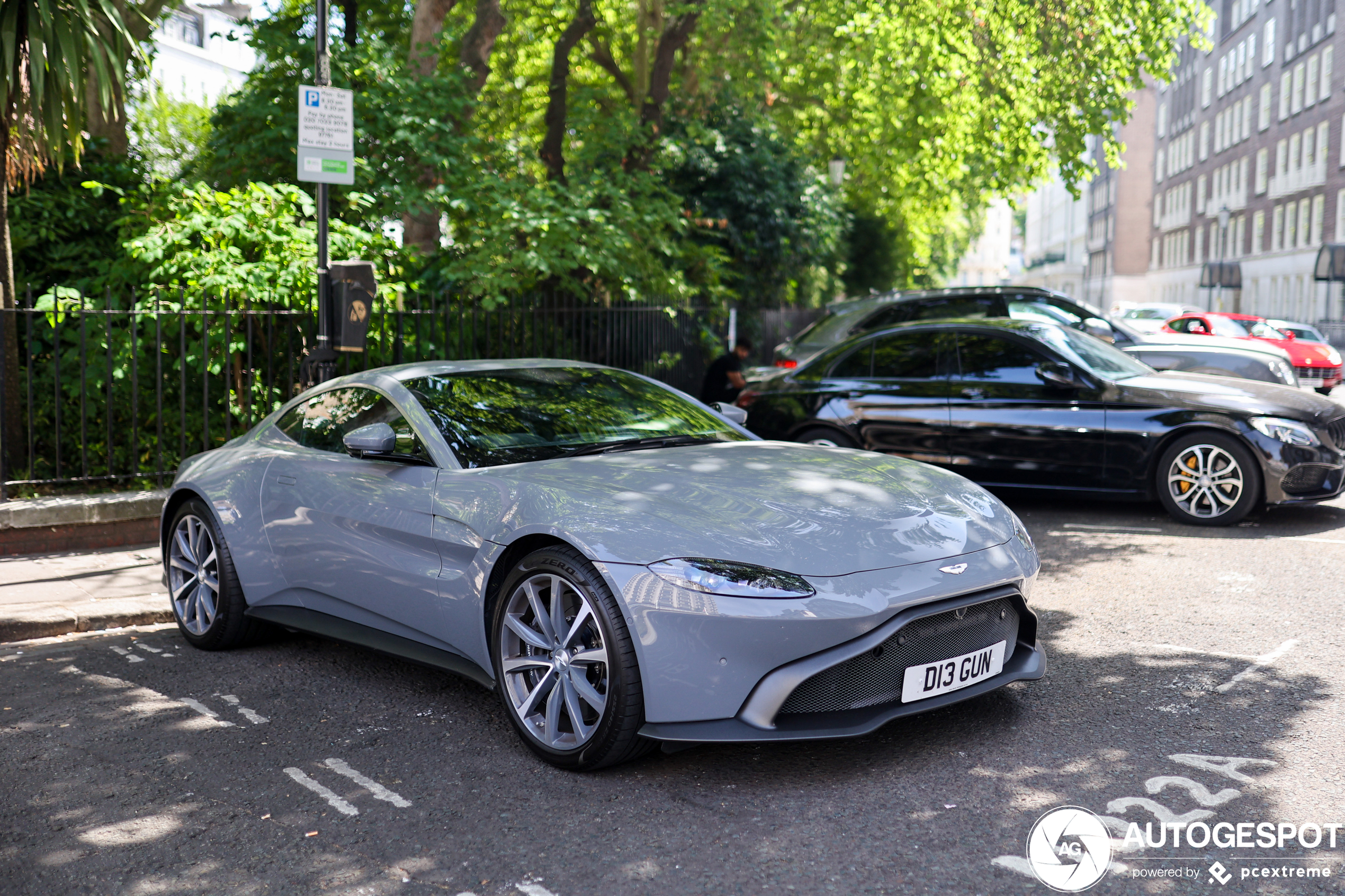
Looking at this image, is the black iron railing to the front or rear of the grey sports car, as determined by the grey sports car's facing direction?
to the rear

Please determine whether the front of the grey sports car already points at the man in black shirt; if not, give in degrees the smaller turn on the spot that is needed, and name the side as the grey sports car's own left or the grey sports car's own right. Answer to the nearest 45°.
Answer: approximately 135° to the grey sports car's own left

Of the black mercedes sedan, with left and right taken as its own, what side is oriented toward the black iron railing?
back

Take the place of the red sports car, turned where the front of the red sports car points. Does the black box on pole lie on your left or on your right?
on your right

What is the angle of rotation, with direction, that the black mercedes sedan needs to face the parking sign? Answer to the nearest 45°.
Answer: approximately 135° to its right

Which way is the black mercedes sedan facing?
to the viewer's right

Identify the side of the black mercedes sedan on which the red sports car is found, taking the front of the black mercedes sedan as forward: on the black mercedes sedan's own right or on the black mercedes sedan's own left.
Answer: on the black mercedes sedan's own left
